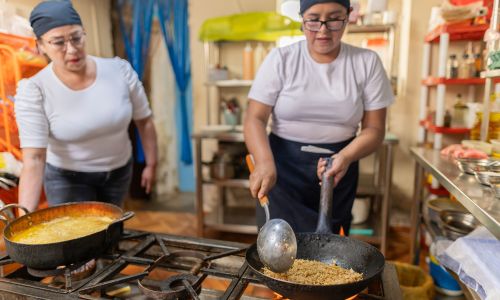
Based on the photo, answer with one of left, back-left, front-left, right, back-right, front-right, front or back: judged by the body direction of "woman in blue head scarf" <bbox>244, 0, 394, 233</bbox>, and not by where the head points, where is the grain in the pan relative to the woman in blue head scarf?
front

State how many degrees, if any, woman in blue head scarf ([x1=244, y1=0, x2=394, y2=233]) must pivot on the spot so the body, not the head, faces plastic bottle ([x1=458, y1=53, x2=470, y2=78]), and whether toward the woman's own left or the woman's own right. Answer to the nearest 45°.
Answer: approximately 135° to the woman's own left

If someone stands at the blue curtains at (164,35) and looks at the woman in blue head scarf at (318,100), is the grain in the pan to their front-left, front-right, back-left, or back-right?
front-right

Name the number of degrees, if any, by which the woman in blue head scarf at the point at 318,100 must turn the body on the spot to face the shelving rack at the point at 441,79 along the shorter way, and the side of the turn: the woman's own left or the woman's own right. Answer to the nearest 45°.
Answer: approximately 135° to the woman's own left

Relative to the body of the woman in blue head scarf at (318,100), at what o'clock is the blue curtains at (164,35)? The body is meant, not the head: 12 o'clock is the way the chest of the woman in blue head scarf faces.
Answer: The blue curtains is roughly at 4 o'clock from the woman in blue head scarf.

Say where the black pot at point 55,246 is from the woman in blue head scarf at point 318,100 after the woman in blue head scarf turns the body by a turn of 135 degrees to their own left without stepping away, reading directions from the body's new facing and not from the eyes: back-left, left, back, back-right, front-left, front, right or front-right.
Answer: back

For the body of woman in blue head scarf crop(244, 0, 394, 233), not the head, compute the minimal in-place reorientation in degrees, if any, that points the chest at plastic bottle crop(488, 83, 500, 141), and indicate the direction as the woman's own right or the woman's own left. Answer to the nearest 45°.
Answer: approximately 135° to the woman's own left

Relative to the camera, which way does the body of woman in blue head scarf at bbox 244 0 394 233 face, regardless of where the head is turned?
toward the camera

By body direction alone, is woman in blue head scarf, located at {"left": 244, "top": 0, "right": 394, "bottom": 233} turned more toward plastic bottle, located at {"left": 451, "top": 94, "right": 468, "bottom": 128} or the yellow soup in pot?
the yellow soup in pot

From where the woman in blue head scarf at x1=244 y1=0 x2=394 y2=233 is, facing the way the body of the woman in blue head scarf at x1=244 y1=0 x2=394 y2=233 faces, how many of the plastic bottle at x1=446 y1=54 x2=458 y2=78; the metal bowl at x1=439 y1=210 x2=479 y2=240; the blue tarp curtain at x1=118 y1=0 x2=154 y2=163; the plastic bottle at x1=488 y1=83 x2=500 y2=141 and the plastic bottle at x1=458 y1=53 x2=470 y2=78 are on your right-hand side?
1

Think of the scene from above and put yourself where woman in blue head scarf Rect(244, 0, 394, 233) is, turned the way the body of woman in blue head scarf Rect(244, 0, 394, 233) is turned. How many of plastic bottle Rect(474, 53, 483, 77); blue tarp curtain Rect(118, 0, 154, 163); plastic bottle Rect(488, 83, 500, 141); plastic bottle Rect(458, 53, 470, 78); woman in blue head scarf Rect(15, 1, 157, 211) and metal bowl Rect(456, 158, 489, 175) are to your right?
2

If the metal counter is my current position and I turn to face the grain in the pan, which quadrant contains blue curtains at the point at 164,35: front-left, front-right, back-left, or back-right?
front-right

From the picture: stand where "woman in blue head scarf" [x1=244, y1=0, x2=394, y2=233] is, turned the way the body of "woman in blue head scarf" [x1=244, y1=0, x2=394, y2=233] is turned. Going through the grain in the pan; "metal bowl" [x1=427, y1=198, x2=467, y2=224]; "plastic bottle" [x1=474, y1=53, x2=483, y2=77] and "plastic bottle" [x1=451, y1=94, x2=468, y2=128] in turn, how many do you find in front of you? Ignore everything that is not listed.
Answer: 1
